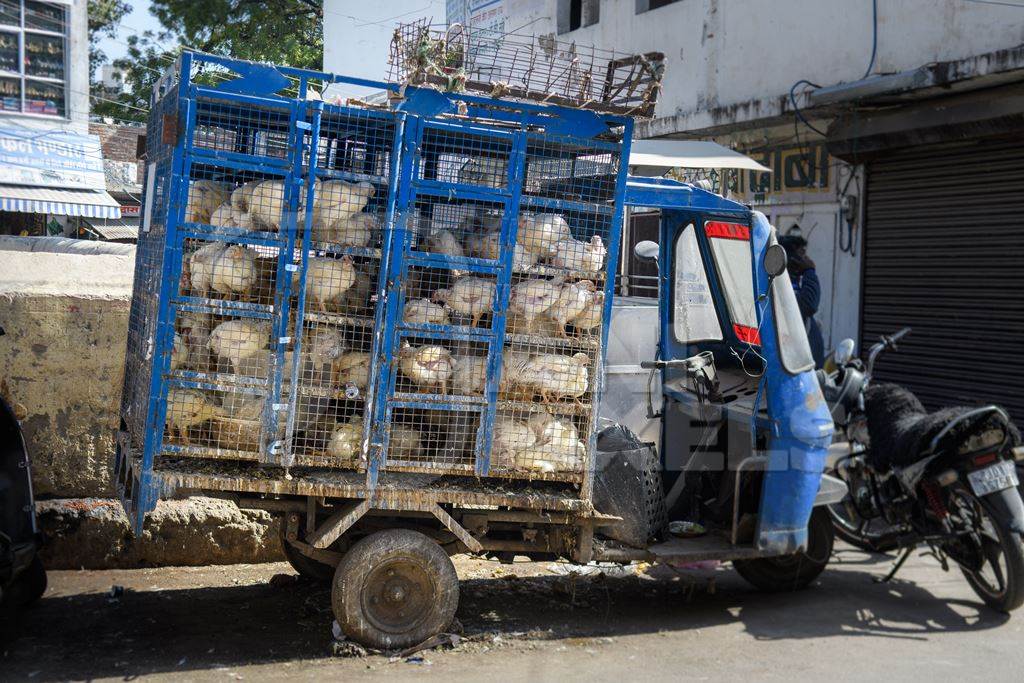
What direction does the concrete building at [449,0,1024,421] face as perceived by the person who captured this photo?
facing the viewer and to the left of the viewer

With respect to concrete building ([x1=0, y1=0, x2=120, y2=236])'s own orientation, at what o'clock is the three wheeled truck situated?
The three wheeled truck is roughly at 12 o'clock from the concrete building.

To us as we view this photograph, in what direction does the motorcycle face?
facing away from the viewer and to the left of the viewer

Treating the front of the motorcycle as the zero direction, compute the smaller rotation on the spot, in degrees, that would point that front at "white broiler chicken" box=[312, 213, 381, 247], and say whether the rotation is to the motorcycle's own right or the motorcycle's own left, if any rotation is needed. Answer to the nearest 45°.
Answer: approximately 90° to the motorcycle's own left

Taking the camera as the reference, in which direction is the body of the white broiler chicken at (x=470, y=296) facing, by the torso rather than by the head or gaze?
to the viewer's left

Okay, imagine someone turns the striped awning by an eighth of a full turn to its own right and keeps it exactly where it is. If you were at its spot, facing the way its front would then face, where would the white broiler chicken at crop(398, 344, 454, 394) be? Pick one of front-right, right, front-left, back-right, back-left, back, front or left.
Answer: front-left

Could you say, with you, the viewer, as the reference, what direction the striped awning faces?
facing the viewer

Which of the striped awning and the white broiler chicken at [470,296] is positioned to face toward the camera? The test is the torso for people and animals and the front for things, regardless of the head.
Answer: the striped awning

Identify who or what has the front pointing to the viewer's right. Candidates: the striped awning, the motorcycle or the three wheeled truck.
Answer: the three wheeled truck

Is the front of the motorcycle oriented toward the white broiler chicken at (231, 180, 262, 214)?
no

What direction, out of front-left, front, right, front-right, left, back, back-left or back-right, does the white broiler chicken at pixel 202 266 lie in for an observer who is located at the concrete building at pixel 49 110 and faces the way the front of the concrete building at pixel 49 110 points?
front

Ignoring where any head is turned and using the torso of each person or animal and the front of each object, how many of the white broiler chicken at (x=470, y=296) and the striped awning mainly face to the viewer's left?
1

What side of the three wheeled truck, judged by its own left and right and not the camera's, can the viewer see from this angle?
right

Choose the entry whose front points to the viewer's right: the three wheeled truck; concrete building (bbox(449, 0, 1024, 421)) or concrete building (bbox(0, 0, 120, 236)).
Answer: the three wheeled truck
